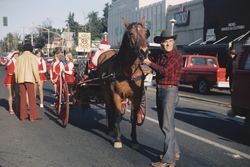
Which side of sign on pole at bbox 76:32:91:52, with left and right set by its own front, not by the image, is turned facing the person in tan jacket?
front

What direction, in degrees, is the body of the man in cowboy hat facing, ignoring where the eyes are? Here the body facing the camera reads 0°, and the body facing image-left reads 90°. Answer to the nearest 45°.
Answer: approximately 45°

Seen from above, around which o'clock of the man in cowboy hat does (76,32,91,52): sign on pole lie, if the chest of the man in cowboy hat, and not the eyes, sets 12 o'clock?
The sign on pole is roughly at 4 o'clock from the man in cowboy hat.

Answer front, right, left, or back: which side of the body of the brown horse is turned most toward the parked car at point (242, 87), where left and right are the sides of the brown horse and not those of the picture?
left

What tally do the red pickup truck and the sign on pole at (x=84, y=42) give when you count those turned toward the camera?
1

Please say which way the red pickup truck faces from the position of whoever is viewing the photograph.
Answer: facing away from the viewer and to the left of the viewer
